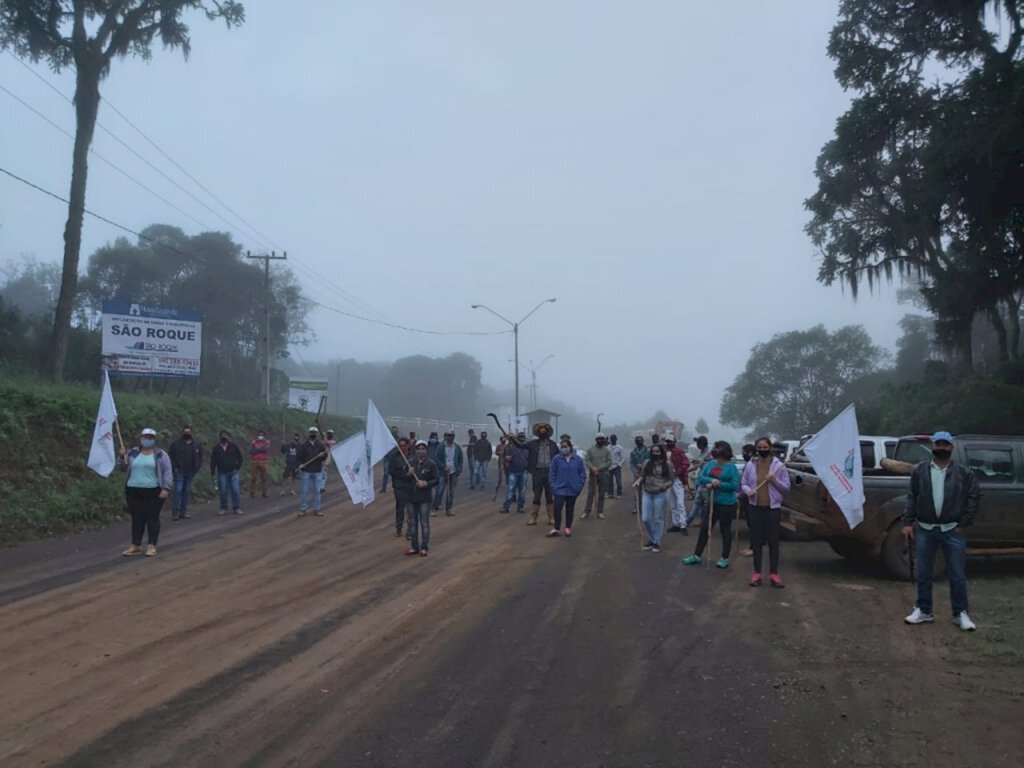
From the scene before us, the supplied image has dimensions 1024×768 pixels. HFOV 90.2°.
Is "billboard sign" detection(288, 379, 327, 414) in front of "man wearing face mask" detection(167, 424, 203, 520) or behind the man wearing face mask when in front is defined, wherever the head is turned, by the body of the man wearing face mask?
behind

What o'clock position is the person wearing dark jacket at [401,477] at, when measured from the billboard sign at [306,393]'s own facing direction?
The person wearing dark jacket is roughly at 12 o'clock from the billboard sign.

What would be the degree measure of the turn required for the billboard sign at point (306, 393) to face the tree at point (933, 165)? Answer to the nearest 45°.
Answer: approximately 45° to its left

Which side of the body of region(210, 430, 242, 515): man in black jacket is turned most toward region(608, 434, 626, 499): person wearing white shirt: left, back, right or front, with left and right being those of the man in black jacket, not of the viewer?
left

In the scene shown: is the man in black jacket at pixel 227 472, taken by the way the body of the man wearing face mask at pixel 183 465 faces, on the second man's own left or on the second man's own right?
on the second man's own left

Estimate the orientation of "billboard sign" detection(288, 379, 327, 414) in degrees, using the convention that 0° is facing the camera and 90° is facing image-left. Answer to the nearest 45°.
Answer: approximately 0°

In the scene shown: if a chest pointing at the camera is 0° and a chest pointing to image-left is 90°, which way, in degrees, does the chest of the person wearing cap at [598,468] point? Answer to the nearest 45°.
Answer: approximately 0°

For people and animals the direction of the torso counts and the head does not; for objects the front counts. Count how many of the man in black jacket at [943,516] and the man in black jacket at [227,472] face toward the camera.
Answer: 2

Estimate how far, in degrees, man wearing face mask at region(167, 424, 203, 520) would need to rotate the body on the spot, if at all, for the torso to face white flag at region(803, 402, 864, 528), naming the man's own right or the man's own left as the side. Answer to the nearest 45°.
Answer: approximately 45° to the man's own left
